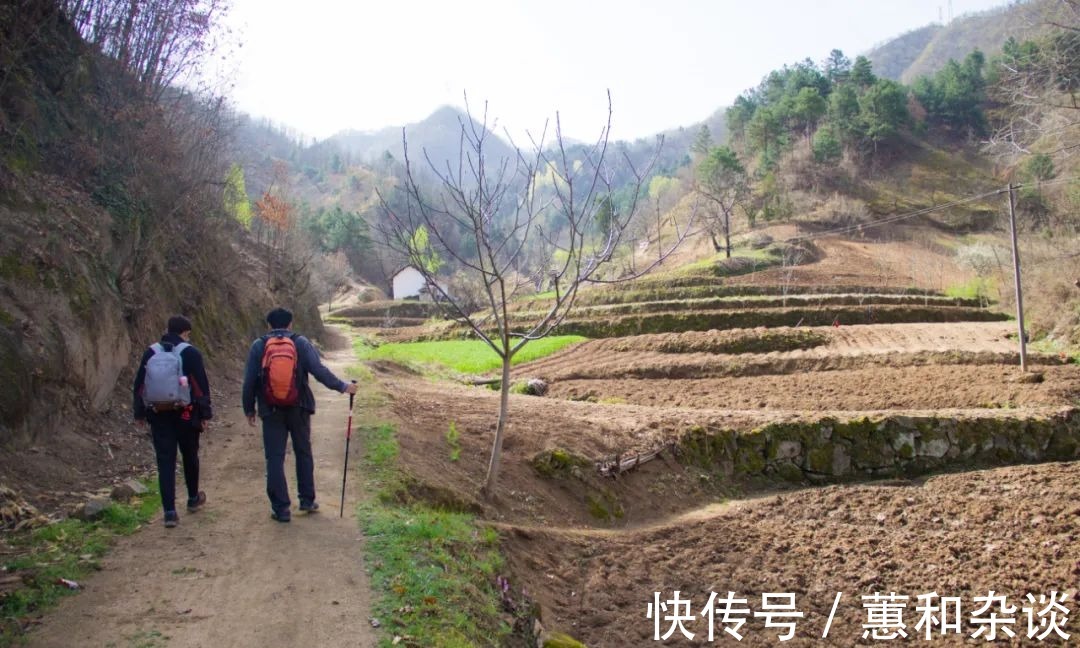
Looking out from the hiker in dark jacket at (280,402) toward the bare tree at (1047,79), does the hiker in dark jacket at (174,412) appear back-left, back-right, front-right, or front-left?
back-left

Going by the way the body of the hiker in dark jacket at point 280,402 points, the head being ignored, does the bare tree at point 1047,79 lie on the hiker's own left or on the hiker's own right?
on the hiker's own right

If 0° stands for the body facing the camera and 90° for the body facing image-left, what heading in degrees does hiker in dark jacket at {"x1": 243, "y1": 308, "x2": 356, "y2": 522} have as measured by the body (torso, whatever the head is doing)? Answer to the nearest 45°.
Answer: approximately 180°

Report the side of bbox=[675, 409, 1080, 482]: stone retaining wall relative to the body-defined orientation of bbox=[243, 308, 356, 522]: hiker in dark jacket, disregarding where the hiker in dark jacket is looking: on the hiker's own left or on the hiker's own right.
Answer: on the hiker's own right

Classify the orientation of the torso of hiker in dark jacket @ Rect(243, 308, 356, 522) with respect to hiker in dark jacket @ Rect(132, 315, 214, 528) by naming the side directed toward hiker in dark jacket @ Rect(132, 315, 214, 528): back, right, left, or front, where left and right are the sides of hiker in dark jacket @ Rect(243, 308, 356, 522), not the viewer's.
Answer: left
